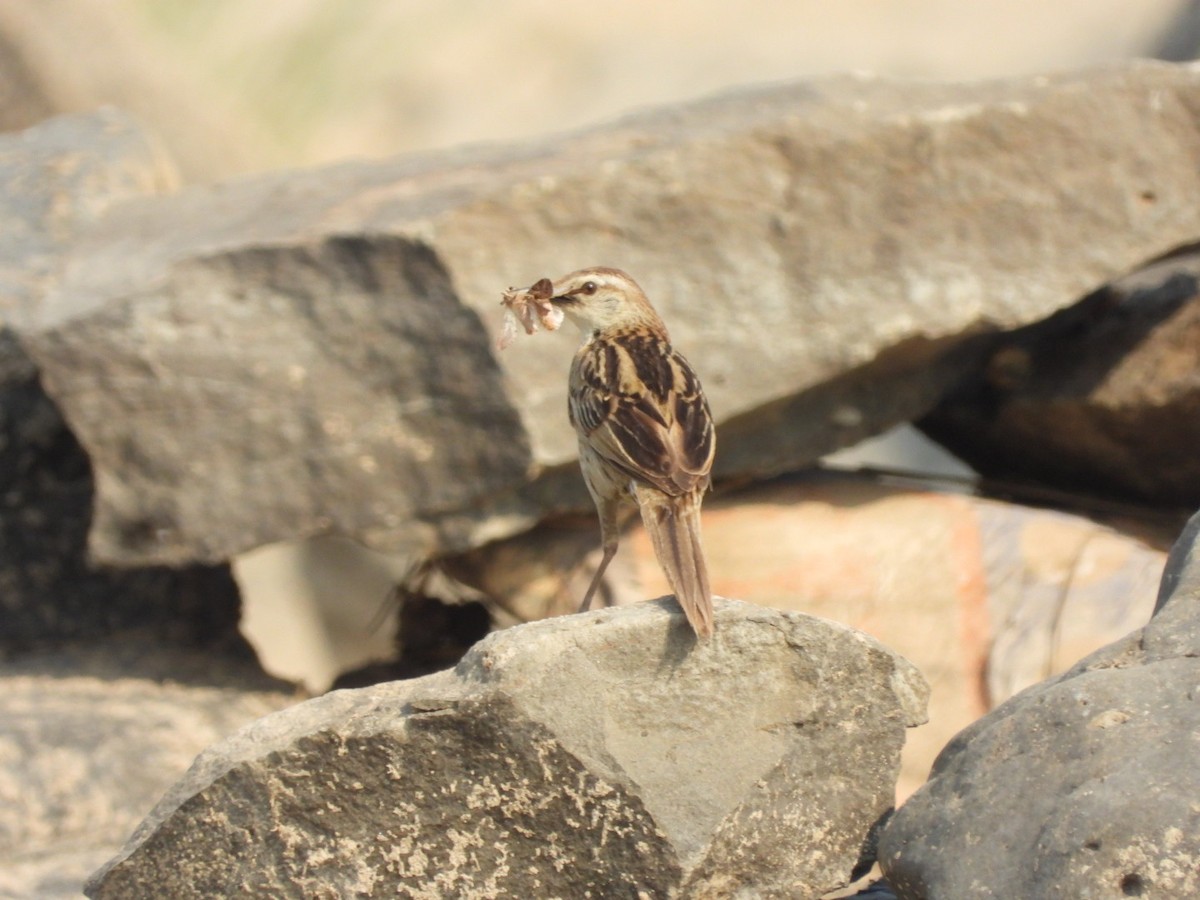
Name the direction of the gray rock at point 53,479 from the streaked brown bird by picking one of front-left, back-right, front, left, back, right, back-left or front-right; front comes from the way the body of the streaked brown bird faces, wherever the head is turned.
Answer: front

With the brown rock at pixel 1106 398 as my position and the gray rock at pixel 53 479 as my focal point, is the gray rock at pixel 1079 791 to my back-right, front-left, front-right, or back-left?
front-left

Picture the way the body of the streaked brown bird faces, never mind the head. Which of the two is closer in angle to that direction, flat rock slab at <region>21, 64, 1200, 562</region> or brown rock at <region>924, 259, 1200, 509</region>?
the flat rock slab

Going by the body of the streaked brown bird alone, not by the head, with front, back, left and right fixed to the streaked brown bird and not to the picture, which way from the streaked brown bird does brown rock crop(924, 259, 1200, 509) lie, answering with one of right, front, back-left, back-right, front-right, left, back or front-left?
right

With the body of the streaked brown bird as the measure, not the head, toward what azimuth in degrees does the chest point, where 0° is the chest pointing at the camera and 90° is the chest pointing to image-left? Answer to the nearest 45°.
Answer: approximately 135°
